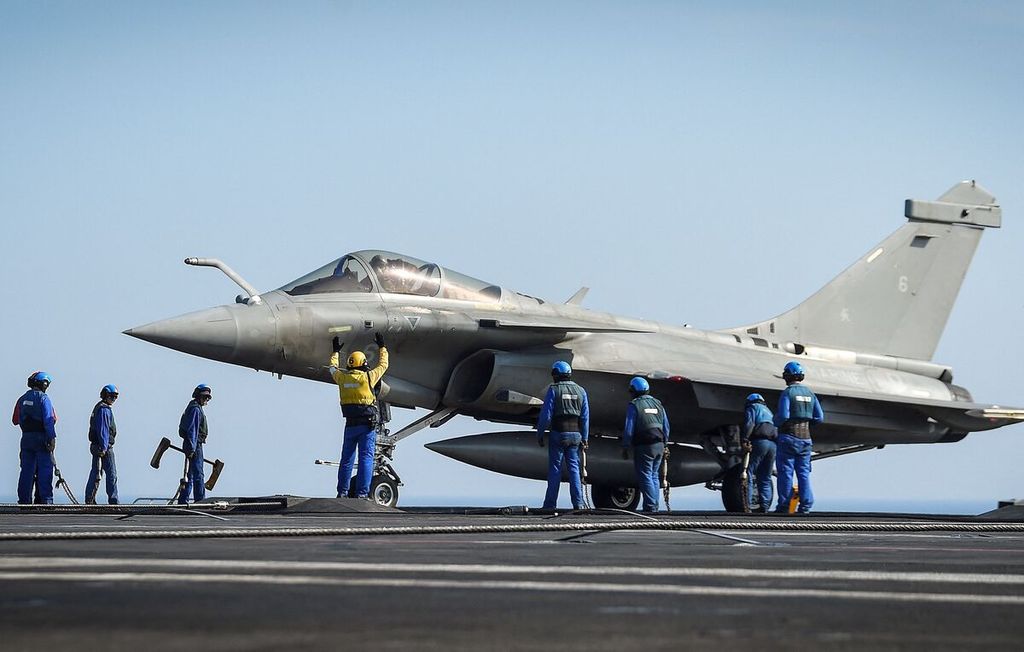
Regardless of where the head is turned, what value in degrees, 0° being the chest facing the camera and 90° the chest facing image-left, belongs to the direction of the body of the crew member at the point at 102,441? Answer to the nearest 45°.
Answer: approximately 270°

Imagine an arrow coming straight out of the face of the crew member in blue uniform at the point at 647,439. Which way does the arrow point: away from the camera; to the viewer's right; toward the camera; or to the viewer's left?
away from the camera

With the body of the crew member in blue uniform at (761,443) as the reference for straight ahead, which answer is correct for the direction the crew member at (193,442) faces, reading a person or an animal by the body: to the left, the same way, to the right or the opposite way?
to the right

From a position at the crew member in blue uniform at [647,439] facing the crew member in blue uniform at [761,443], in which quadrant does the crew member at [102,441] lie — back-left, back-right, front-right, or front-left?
back-left

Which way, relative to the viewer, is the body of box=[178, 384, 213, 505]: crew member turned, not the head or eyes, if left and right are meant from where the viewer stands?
facing to the right of the viewer

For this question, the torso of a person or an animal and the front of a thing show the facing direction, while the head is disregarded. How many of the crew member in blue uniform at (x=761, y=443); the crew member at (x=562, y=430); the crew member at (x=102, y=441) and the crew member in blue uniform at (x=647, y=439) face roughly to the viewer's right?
1

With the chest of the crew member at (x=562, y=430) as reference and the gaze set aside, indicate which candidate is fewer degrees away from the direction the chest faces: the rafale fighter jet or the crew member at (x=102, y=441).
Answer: the rafale fighter jet

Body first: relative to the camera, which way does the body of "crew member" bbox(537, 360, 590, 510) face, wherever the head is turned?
away from the camera

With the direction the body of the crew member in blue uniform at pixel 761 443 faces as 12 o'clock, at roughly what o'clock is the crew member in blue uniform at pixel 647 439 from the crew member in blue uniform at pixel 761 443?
the crew member in blue uniform at pixel 647 439 is roughly at 9 o'clock from the crew member in blue uniform at pixel 761 443.

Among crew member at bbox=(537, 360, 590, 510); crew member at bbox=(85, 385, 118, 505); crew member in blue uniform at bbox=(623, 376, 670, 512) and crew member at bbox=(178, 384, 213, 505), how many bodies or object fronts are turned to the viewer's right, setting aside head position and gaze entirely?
2

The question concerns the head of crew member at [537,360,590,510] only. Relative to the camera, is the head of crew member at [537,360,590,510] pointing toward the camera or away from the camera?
away from the camera

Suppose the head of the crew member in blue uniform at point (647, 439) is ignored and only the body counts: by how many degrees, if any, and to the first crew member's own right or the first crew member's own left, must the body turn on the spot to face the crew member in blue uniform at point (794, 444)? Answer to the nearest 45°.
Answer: approximately 135° to the first crew member's own right

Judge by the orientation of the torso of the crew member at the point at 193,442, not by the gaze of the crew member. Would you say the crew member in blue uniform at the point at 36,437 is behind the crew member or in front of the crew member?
behind

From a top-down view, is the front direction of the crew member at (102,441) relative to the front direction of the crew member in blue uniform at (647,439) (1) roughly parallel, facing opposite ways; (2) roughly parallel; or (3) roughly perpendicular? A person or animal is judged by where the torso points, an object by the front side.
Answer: roughly perpendicular

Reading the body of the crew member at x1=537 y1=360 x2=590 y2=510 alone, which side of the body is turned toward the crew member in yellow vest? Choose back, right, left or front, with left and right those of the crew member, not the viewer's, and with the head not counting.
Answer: left

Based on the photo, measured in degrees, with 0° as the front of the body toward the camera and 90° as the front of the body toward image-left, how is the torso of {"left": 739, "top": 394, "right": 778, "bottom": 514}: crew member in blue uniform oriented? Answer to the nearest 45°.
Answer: approximately 135°

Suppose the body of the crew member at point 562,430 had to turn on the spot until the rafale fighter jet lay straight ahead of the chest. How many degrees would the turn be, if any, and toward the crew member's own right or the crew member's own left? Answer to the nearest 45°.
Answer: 0° — they already face it

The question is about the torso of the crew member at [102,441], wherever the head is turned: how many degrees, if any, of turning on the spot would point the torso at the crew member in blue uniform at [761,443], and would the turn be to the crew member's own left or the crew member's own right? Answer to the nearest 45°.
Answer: approximately 45° to the crew member's own right
